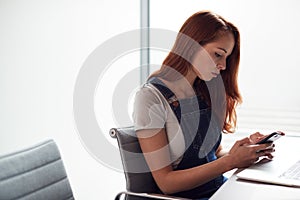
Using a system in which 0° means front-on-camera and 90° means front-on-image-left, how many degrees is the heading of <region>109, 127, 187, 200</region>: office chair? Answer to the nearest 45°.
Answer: approximately 315°

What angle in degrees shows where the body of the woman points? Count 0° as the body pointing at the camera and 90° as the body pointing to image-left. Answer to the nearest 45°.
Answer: approximately 315°

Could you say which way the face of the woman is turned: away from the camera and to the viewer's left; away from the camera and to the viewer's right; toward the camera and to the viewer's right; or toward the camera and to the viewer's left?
toward the camera and to the viewer's right
